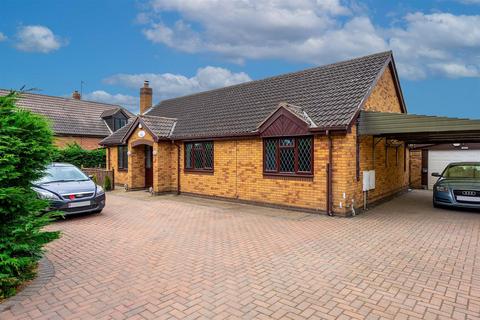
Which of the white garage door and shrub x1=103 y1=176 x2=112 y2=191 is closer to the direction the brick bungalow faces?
the shrub

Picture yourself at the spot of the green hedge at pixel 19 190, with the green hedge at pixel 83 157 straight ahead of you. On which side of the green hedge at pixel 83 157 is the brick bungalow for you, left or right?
right

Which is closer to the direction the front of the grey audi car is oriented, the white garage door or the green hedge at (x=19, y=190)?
the green hedge

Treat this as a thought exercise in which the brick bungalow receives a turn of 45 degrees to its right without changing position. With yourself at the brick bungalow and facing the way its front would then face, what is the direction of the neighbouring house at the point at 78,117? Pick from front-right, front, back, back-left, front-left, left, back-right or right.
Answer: front-right

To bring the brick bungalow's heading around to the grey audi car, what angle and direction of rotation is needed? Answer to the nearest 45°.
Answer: approximately 135° to its left

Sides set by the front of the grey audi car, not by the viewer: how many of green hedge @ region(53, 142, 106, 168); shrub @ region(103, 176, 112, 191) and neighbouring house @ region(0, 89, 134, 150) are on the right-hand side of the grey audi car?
3

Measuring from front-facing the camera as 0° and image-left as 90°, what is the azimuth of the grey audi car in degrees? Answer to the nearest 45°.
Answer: approximately 0°

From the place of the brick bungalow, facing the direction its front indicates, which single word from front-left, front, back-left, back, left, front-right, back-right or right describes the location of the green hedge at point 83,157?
right

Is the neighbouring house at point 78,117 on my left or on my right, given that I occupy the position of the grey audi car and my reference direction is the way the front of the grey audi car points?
on my right

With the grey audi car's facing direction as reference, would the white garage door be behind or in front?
behind

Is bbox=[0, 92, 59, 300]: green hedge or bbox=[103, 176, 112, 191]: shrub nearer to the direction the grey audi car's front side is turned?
the green hedge

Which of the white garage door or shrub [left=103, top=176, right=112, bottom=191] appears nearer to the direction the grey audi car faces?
the shrub

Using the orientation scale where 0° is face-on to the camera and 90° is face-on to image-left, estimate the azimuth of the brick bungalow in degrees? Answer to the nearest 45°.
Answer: approximately 45°
